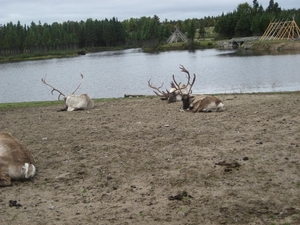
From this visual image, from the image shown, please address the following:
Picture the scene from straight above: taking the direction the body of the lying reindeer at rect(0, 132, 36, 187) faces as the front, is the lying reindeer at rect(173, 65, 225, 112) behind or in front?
behind

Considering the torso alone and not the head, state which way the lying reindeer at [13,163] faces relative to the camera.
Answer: to the viewer's left
